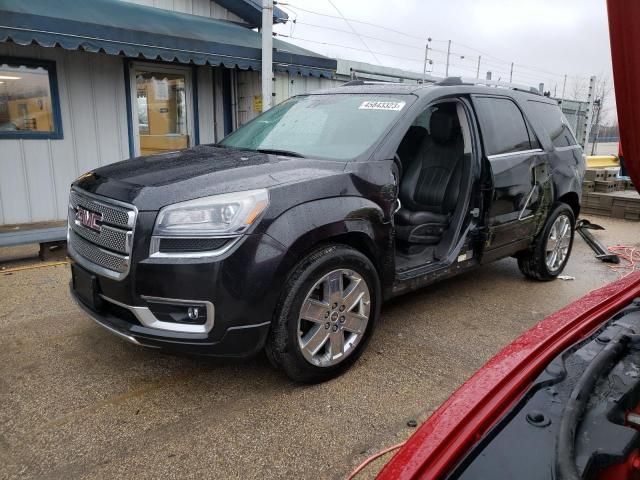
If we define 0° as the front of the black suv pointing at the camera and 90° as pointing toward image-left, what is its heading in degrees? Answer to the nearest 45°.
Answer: approximately 45°

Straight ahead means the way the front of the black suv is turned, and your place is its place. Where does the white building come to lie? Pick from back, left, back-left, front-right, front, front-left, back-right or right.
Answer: right

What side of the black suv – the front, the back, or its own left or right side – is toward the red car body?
left

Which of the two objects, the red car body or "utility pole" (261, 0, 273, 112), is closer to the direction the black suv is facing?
the red car body

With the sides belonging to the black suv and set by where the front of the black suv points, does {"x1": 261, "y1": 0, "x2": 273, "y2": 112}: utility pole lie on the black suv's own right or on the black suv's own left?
on the black suv's own right
